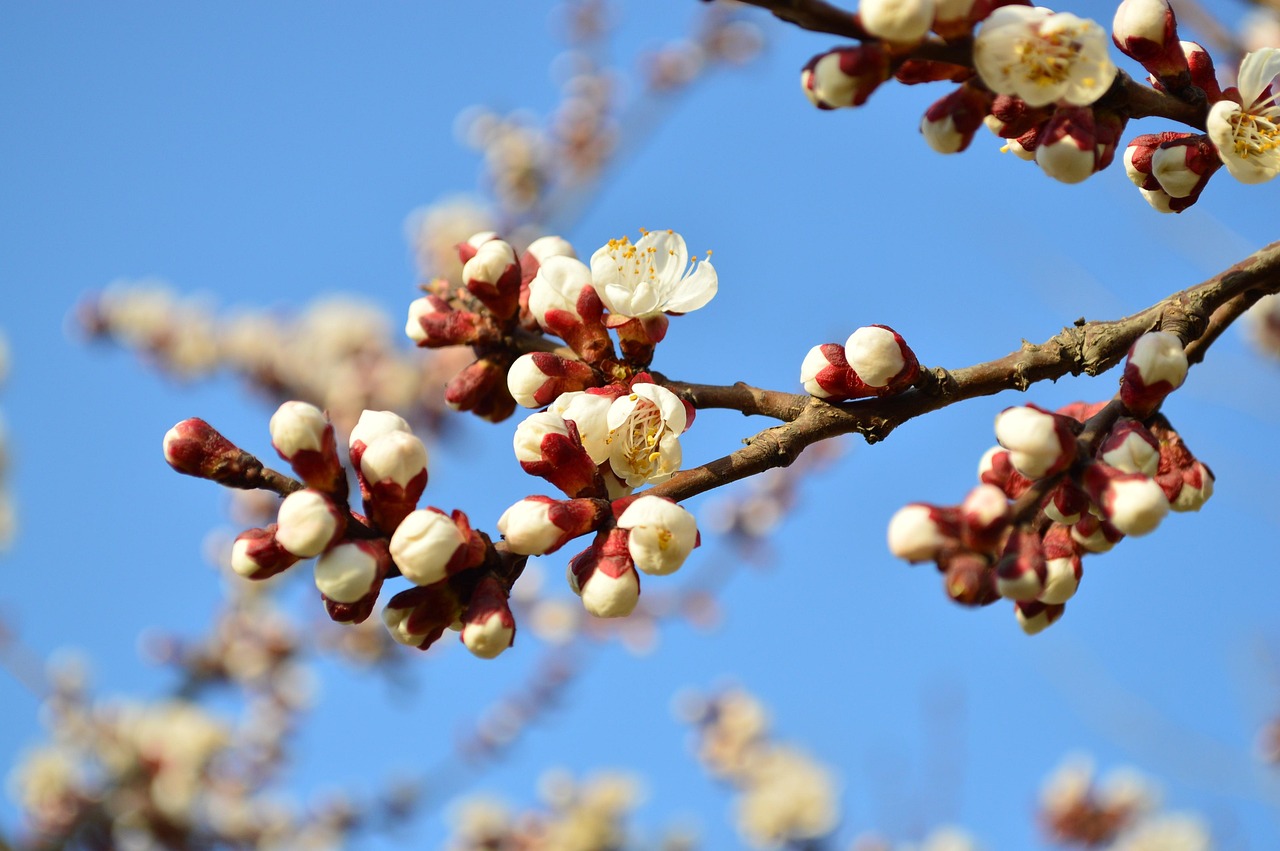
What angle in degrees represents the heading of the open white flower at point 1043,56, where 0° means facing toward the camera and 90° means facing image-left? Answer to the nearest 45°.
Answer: approximately 0°
